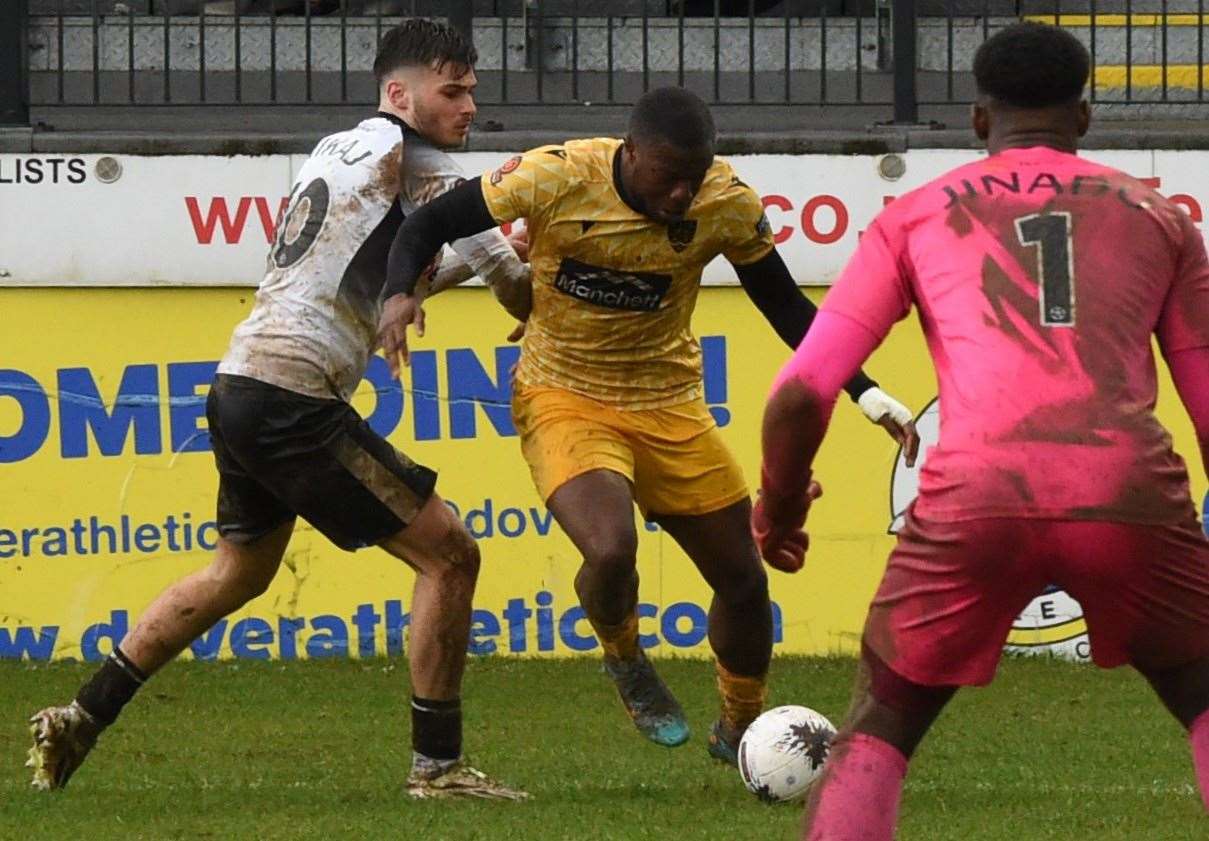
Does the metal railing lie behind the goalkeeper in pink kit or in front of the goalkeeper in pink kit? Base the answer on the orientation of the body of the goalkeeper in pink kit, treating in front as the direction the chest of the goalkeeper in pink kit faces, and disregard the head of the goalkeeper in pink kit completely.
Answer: in front

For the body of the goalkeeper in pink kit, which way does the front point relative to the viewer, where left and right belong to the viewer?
facing away from the viewer

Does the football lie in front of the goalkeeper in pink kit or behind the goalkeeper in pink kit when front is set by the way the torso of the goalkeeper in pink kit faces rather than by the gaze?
in front

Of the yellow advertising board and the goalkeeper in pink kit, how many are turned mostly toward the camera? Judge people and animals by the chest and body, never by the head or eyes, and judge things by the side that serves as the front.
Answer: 1

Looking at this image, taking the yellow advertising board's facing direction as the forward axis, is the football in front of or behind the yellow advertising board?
in front

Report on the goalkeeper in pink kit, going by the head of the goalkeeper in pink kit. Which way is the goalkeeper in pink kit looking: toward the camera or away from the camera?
away from the camera

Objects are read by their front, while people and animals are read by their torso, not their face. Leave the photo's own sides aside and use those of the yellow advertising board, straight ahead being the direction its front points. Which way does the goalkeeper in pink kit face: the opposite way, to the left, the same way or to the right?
the opposite way

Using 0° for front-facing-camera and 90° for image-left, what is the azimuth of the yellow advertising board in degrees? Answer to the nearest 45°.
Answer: approximately 0°
